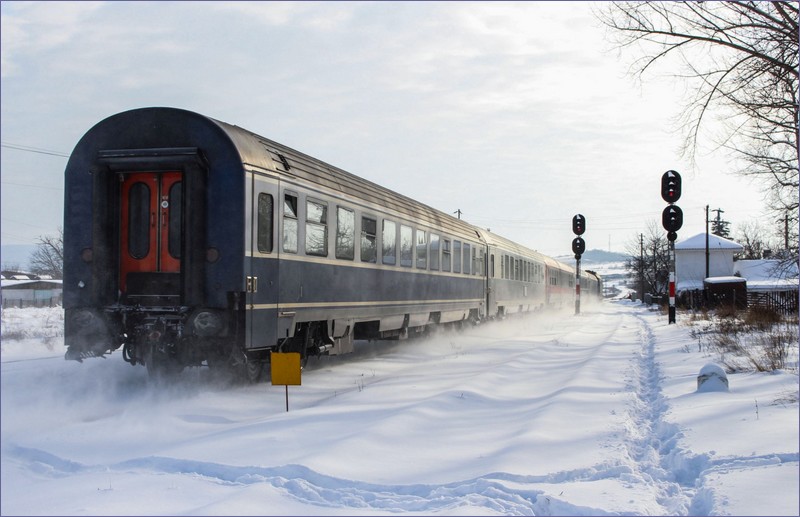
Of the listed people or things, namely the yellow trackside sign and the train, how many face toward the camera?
1

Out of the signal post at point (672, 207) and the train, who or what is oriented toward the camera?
the signal post

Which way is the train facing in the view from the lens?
facing away from the viewer and to the right of the viewer

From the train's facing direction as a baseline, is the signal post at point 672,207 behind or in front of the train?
in front

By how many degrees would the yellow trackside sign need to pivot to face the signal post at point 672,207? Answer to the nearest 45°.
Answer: approximately 135° to its left

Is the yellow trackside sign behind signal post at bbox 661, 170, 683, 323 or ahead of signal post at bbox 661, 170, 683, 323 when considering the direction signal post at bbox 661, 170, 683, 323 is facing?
ahead

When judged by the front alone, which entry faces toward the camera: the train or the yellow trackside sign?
the yellow trackside sign

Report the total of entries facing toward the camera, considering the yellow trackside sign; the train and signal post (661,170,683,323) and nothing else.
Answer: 2

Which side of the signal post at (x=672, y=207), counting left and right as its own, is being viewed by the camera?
front

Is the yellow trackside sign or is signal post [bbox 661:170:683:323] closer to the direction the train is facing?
the signal post

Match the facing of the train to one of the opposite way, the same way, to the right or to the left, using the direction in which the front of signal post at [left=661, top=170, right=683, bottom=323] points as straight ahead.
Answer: the opposite way
